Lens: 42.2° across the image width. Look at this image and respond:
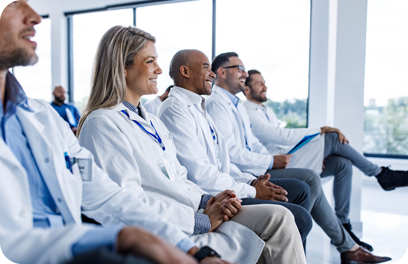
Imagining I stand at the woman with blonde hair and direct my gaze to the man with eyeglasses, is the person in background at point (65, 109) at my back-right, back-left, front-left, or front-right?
front-left

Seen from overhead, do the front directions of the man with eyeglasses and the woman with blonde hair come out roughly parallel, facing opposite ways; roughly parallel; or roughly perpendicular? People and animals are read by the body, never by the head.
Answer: roughly parallel

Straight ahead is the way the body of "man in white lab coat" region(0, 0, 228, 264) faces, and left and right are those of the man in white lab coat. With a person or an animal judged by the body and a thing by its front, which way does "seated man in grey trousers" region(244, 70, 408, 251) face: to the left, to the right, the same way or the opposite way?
the same way
